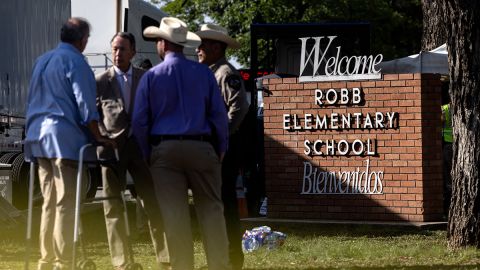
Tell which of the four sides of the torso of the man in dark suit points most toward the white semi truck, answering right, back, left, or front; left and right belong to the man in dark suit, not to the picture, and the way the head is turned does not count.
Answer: back

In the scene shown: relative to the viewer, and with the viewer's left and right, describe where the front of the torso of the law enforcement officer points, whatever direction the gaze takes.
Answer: facing to the left of the viewer

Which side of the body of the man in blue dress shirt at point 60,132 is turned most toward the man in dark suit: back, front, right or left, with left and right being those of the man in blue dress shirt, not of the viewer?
front

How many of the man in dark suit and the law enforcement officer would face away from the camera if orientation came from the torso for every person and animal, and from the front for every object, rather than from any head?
0

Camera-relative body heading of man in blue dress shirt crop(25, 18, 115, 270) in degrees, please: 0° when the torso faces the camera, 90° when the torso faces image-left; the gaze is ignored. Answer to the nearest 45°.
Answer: approximately 225°

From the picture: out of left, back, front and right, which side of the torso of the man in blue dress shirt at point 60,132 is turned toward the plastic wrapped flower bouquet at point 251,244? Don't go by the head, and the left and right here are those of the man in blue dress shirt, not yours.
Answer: front

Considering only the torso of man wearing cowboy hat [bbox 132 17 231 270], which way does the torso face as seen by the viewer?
away from the camera

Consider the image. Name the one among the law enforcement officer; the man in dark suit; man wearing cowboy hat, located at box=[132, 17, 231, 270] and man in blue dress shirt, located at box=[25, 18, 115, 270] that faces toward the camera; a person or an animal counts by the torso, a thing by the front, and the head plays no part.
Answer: the man in dark suit

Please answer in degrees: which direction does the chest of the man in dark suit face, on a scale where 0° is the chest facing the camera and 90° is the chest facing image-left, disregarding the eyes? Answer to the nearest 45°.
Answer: approximately 0°

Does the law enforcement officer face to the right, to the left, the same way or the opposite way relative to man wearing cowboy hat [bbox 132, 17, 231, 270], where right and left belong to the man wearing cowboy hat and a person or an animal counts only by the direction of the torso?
to the left

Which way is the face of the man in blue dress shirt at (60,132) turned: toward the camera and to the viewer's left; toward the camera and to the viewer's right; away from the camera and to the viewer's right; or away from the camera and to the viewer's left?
away from the camera and to the viewer's right

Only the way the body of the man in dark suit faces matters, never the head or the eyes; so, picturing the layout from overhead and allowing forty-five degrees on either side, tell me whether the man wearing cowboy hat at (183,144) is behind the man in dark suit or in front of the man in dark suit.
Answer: in front

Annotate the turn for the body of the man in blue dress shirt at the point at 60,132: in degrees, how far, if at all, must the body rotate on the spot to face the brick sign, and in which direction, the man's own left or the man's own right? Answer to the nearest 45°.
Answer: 0° — they already face it

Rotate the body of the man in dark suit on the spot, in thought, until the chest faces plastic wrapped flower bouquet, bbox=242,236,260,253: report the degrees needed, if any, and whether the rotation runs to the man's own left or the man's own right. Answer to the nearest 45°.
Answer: approximately 135° to the man's own left

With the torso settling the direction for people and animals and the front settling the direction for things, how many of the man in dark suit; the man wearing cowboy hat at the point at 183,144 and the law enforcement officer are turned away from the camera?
1

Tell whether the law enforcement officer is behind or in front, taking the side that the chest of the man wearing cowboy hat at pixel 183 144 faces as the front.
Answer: in front
